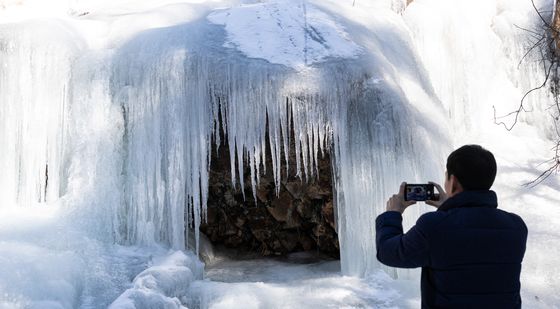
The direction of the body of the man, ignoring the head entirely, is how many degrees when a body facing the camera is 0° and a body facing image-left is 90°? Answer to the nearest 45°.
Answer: approximately 135°

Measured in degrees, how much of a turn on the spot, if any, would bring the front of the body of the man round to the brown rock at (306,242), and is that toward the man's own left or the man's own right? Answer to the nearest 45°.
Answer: approximately 45° to the man's own right

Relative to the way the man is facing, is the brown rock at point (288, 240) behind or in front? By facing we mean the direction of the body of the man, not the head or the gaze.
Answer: in front

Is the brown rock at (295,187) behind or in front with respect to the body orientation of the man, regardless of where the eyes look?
in front

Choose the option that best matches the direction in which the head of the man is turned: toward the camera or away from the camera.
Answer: away from the camera
